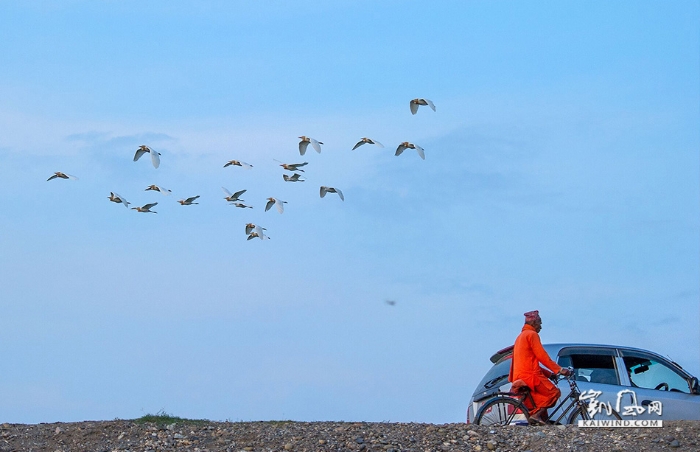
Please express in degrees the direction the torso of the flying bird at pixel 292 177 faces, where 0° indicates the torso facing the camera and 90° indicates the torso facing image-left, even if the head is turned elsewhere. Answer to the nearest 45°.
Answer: approximately 90°

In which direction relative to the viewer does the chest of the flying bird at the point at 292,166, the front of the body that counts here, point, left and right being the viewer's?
facing to the left of the viewer

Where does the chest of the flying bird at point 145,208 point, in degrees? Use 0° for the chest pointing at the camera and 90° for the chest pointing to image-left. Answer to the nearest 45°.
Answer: approximately 90°

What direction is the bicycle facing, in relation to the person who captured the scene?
facing to the right of the viewer

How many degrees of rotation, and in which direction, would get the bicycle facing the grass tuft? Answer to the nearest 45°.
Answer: approximately 180°

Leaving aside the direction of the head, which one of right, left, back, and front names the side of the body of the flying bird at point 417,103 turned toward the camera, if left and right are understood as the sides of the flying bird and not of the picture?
left

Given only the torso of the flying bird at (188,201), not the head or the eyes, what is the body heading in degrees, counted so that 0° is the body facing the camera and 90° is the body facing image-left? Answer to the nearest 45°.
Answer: approximately 90°

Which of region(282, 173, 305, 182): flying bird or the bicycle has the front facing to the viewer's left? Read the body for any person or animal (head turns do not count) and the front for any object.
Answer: the flying bird

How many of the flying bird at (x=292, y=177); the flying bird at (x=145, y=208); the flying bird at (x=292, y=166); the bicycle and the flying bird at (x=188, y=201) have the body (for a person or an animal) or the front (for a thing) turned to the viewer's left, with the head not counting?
4

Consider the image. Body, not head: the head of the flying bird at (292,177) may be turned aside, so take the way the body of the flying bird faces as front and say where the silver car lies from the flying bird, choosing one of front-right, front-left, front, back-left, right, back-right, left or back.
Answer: back-left
